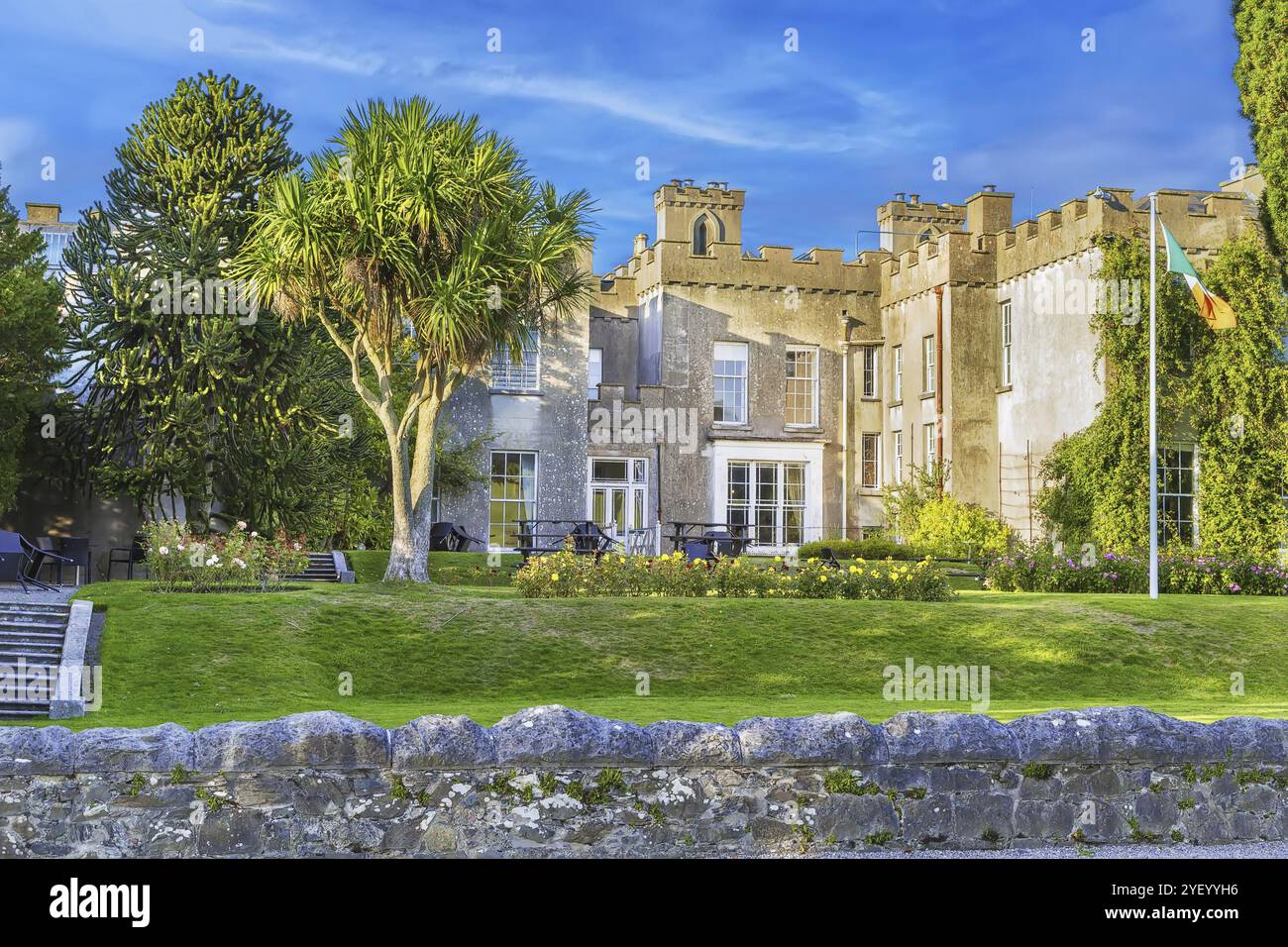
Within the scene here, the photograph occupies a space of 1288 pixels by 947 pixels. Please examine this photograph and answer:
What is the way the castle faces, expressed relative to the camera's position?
facing the viewer

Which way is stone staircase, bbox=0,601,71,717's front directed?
toward the camera

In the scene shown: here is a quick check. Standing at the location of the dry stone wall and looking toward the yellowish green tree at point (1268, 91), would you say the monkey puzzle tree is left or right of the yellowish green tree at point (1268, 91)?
left

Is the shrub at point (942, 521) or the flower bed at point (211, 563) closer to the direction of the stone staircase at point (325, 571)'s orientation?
the flower bed

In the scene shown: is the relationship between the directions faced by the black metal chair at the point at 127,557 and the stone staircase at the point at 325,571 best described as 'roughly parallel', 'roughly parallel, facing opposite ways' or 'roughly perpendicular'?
roughly perpendicular

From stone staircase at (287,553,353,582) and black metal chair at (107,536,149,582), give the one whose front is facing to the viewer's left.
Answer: the black metal chair

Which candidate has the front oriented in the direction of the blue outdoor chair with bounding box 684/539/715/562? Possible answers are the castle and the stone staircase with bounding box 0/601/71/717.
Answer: the castle

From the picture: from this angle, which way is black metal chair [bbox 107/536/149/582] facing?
to the viewer's left

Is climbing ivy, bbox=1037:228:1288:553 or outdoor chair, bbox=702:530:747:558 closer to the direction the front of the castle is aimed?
the outdoor chair

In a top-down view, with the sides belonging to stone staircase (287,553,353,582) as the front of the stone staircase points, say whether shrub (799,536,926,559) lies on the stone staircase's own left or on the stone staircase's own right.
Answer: on the stone staircase's own left

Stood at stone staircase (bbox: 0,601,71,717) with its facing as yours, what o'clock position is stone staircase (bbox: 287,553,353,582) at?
stone staircase (bbox: 287,553,353,582) is roughly at 7 o'clock from stone staircase (bbox: 0,601,71,717).

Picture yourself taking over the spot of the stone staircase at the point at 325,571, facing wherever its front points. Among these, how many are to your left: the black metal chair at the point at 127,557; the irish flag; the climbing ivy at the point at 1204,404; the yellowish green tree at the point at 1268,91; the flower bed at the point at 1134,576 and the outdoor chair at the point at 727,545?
5

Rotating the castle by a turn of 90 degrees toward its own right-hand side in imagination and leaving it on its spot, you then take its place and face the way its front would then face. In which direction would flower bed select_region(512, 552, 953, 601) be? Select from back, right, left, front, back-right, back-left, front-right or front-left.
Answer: left
